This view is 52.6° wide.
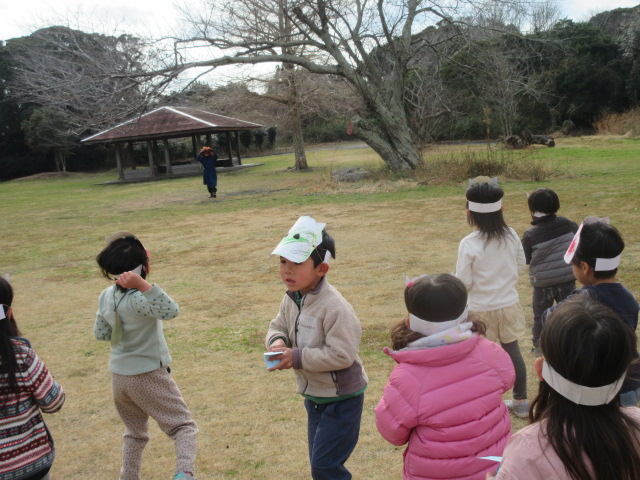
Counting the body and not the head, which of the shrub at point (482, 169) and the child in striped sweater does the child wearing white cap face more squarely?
the child in striped sweater

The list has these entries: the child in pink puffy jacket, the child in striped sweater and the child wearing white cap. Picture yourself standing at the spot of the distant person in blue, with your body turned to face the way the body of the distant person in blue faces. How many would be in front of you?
3

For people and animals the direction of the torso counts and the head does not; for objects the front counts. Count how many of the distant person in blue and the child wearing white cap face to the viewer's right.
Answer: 0

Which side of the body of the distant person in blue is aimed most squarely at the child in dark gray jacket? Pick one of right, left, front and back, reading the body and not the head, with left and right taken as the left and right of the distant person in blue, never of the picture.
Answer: front

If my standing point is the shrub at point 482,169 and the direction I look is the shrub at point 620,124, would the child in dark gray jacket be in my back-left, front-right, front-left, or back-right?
back-right

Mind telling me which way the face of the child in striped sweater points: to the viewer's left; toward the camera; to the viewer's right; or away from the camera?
away from the camera

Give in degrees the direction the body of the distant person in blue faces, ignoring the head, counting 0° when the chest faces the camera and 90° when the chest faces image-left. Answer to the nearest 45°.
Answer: approximately 0°

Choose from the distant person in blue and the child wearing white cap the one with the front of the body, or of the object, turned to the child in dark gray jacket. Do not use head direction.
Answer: the distant person in blue

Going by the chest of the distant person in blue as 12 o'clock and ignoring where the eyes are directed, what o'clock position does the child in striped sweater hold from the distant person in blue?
The child in striped sweater is roughly at 12 o'clock from the distant person in blue.

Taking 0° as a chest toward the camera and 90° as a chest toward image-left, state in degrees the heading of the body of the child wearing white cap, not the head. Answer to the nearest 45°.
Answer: approximately 45°

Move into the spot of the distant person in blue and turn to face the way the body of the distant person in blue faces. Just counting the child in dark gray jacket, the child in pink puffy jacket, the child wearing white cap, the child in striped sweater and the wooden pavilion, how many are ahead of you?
4
